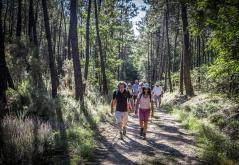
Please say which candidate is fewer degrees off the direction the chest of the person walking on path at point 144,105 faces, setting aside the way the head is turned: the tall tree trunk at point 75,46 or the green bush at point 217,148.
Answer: the green bush

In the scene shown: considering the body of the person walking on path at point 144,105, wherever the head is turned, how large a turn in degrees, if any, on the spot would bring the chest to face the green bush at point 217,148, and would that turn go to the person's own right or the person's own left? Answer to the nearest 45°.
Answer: approximately 45° to the person's own left

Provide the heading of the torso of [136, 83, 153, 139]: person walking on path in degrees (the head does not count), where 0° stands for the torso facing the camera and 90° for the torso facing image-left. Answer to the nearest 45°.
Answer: approximately 0°

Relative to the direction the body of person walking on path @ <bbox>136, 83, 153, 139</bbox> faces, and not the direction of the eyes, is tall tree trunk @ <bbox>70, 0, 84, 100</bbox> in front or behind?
behind
